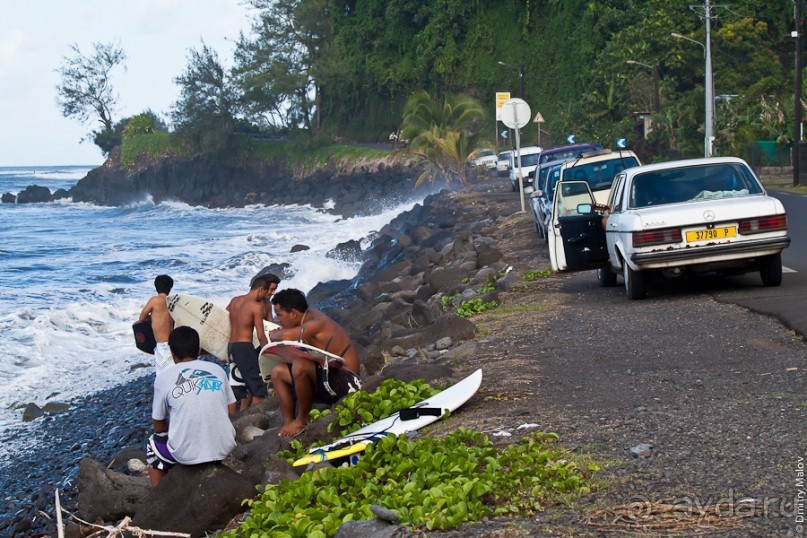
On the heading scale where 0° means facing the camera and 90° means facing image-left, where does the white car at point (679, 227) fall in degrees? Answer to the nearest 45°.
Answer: approximately 180°

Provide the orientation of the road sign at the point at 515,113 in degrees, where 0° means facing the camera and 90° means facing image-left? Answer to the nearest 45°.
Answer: approximately 180°

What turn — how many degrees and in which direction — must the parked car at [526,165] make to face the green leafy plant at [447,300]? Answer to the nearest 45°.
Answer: approximately 180°

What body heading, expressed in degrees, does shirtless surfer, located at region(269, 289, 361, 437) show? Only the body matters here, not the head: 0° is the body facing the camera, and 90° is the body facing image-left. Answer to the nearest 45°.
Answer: approximately 90°

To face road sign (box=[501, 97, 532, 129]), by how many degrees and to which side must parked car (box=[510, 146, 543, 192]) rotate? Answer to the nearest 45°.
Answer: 0° — it already faces it

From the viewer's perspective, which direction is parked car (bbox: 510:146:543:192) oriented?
toward the camera

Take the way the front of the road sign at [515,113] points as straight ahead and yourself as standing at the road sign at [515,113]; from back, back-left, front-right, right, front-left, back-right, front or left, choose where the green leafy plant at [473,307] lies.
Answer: back

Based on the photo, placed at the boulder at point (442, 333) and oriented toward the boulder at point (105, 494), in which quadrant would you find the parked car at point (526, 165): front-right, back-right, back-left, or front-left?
back-right

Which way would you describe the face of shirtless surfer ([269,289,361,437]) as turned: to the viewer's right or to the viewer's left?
to the viewer's left

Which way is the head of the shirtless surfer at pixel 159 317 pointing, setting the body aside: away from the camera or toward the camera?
away from the camera
